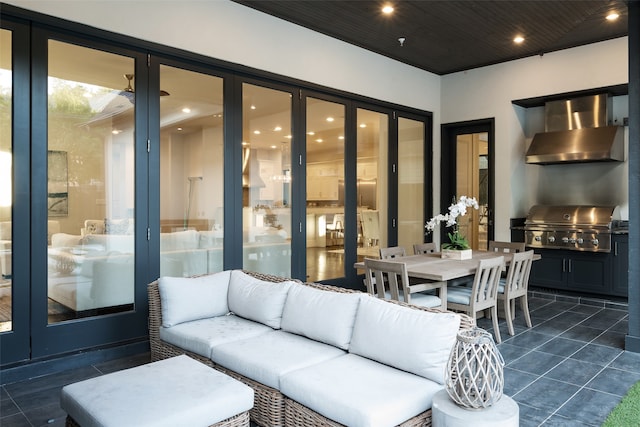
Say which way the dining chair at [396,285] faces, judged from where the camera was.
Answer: facing away from the viewer and to the right of the viewer

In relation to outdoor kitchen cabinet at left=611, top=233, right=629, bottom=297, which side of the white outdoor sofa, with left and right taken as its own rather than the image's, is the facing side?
back

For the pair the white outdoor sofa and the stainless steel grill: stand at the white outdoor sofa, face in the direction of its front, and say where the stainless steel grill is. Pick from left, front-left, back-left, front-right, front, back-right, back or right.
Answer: back

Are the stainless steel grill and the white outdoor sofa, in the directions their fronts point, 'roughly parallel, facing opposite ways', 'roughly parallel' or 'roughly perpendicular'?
roughly parallel

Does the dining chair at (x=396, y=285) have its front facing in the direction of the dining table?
yes

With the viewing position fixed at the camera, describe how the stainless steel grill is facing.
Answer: facing the viewer

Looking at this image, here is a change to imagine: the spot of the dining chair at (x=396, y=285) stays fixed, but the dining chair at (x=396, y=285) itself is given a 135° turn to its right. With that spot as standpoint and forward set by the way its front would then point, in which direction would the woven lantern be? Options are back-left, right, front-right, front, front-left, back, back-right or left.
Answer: front

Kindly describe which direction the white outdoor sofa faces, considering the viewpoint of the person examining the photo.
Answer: facing the viewer and to the left of the viewer

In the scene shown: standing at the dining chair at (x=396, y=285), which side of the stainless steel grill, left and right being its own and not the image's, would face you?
front

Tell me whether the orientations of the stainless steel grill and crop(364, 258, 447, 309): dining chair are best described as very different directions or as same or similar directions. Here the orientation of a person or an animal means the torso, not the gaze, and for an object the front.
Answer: very different directions

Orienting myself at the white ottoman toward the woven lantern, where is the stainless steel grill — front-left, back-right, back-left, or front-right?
front-left

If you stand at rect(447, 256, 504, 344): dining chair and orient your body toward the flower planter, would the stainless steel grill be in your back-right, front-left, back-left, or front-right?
front-right

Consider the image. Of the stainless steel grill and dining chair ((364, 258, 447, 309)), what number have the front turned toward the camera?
1
